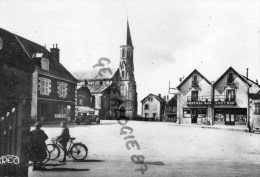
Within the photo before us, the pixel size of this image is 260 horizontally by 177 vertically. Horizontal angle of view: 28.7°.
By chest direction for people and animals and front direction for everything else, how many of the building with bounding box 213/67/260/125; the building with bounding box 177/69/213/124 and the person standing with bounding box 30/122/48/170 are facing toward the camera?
2

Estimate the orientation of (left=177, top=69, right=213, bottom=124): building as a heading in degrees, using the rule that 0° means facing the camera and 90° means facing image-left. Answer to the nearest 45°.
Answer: approximately 0°

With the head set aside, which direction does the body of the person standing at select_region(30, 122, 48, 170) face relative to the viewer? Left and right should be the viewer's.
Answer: facing away from the viewer and to the right of the viewer

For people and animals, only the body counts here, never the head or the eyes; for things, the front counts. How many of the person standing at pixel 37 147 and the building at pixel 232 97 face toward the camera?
1

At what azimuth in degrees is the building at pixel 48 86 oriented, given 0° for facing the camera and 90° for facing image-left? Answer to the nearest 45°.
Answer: approximately 315°

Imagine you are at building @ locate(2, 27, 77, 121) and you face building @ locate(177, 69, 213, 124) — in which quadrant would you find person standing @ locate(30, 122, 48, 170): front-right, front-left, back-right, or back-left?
back-right
